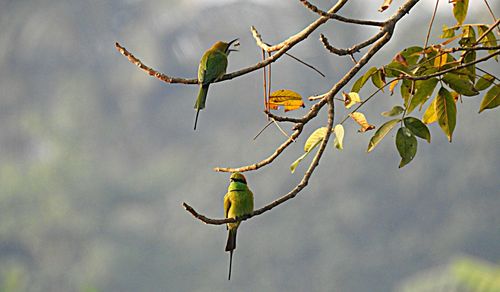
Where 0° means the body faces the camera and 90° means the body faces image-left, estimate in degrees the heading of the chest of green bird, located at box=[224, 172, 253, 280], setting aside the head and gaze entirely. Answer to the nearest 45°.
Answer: approximately 0°
